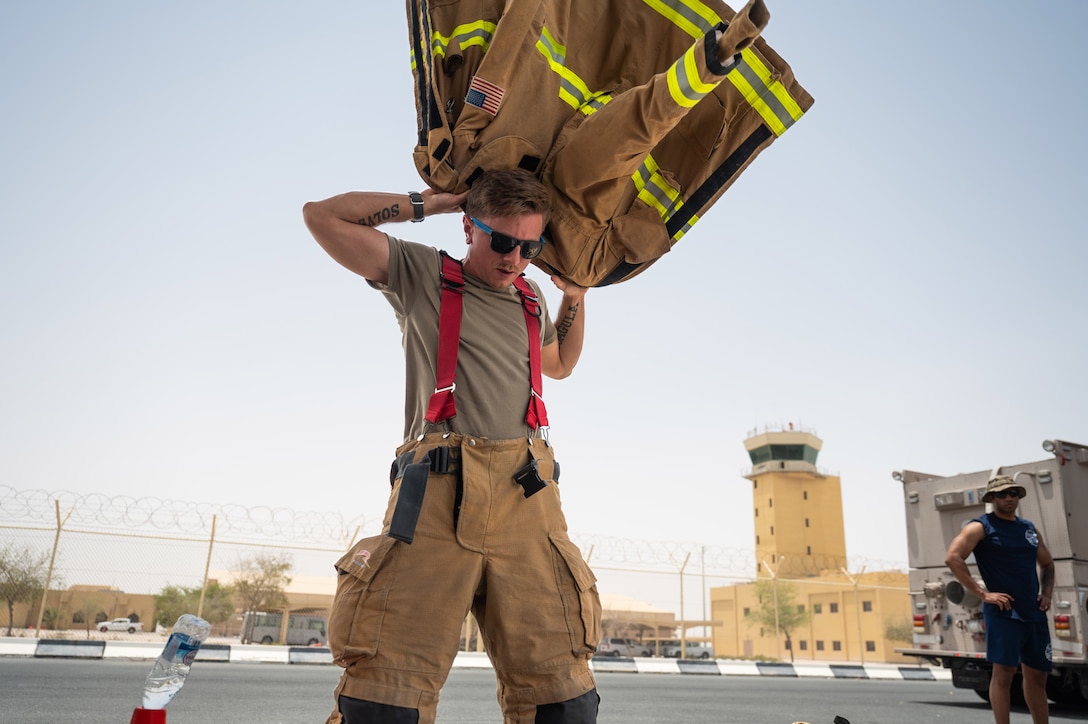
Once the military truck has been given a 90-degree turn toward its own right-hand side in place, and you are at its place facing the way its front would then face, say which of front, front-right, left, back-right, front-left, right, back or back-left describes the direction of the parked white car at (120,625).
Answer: back-right

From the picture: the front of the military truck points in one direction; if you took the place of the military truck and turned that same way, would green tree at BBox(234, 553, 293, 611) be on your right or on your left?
on your left

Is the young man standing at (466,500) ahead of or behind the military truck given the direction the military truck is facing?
behind

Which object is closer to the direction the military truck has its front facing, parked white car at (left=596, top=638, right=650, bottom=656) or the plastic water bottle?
the parked white car

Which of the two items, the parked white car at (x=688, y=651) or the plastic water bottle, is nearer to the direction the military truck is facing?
the parked white car

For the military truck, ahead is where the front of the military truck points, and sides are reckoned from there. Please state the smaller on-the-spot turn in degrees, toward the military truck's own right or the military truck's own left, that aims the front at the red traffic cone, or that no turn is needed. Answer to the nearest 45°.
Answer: approximately 135° to the military truck's own right

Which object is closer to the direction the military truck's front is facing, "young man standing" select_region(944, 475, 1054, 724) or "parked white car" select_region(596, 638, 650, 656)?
the parked white car

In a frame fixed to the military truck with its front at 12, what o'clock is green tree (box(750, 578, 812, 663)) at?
The green tree is roughly at 10 o'clock from the military truck.

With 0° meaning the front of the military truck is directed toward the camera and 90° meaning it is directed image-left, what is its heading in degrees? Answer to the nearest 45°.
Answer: approximately 225°
